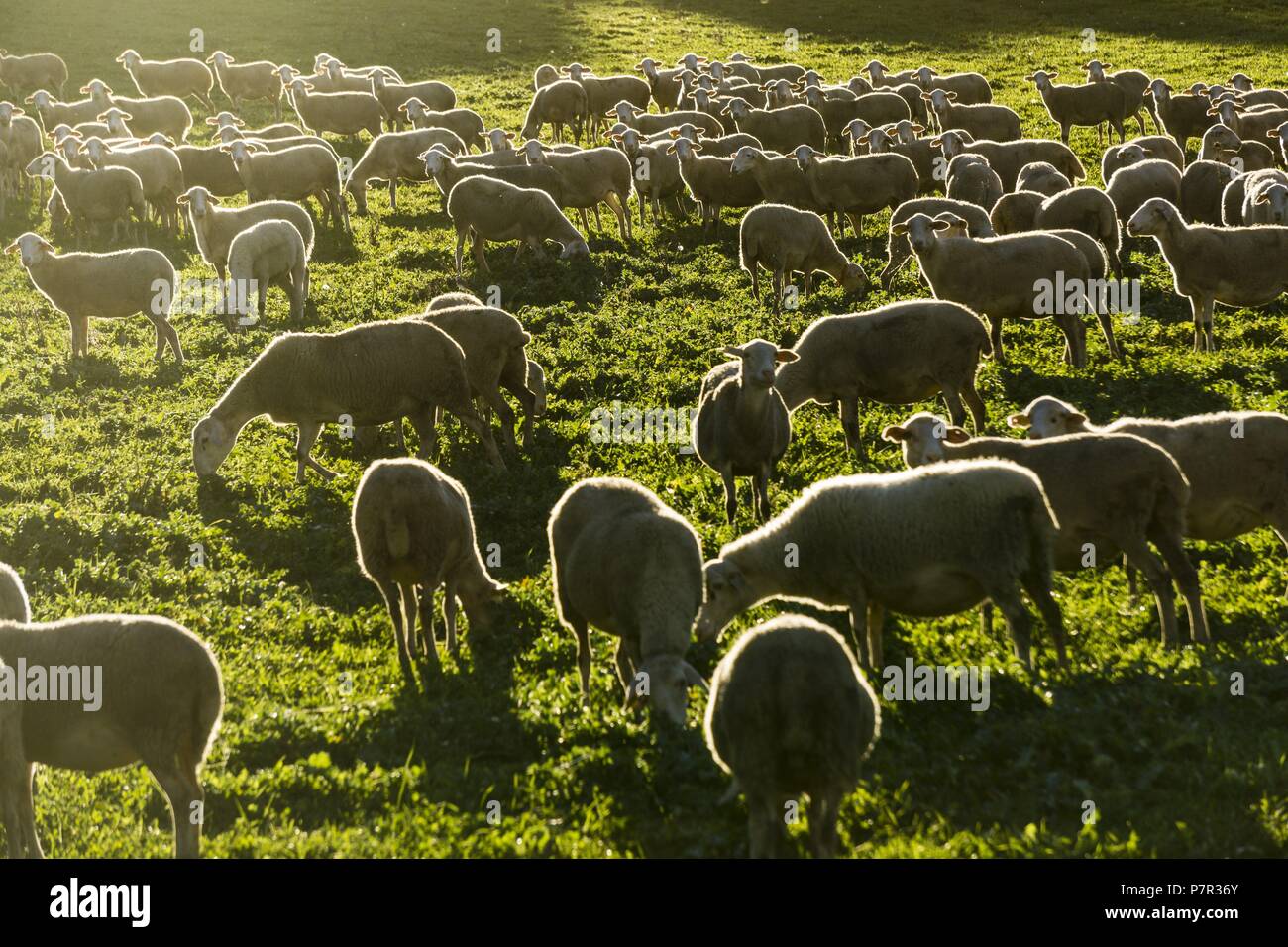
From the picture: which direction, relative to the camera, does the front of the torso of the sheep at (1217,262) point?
to the viewer's left

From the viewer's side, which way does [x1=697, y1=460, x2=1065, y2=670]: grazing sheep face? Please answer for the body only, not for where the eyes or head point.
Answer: to the viewer's left

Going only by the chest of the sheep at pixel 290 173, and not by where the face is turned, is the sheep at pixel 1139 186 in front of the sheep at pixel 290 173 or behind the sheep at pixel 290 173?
behind

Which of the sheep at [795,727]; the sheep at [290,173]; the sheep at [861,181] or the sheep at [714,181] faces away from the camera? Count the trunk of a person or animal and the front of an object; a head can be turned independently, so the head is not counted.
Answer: the sheep at [795,727]

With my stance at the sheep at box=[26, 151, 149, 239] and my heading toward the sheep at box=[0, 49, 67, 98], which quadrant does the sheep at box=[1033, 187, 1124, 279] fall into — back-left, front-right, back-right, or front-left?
back-right

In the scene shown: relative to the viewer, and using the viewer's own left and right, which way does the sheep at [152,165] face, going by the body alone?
facing to the left of the viewer

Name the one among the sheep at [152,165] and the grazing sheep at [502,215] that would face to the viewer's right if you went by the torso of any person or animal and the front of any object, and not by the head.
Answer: the grazing sheep

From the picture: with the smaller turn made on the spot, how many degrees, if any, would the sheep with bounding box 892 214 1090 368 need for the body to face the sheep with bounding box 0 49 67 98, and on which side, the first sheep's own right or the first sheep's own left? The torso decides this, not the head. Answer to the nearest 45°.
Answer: approximately 45° to the first sheep's own right

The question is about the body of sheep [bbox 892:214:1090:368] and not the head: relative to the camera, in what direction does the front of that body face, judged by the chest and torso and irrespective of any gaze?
to the viewer's left

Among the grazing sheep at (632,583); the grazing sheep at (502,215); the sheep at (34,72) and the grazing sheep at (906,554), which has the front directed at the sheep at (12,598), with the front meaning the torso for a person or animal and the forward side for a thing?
the grazing sheep at (906,554)

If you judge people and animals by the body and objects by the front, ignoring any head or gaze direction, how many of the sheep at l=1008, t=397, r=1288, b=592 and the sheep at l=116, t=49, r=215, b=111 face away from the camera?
0

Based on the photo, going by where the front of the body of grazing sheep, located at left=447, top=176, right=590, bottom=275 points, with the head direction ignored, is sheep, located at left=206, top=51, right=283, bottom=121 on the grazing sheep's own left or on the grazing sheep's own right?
on the grazing sheep's own left

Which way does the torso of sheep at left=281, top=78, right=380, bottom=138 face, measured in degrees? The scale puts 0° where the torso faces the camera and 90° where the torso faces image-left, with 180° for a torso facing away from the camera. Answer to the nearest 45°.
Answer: approximately 90°

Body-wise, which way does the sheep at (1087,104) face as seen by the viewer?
to the viewer's left

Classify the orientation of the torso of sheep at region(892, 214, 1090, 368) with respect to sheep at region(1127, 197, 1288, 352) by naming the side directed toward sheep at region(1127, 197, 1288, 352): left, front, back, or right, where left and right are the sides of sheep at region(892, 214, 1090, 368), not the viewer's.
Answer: back
